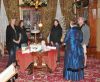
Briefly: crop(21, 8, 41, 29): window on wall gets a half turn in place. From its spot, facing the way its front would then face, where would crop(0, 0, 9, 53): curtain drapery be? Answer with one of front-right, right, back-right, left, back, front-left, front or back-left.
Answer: back-left

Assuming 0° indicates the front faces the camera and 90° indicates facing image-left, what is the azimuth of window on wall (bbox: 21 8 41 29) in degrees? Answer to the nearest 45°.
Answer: approximately 0°

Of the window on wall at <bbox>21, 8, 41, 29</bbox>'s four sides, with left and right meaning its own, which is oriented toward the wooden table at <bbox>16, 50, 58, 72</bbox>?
front

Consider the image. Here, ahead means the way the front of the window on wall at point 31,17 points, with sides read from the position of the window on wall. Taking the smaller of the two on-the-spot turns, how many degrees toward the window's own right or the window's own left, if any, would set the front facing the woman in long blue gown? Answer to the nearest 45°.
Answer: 0° — it already faces them
